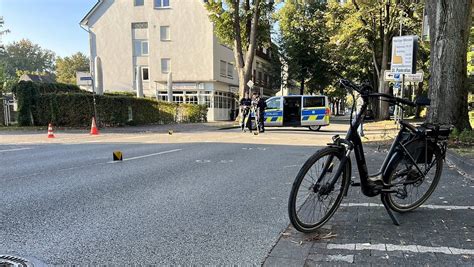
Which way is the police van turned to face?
to the viewer's left

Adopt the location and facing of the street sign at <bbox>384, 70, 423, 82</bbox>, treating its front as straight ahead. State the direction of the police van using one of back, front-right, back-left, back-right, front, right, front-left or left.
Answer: back-right

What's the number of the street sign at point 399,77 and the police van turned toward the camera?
1

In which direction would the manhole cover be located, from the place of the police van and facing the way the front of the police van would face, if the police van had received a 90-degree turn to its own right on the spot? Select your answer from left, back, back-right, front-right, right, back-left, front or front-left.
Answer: back

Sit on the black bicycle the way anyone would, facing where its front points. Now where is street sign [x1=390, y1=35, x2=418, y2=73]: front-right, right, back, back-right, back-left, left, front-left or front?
back-right

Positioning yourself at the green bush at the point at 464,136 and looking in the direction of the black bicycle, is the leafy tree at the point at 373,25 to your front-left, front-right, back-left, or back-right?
back-right

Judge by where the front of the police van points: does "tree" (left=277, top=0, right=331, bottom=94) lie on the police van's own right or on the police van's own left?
on the police van's own right

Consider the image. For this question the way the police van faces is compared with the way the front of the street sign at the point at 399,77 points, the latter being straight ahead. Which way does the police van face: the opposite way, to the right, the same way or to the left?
to the right

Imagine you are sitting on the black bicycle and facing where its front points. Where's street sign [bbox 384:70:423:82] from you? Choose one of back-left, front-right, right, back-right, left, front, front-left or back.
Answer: back-right

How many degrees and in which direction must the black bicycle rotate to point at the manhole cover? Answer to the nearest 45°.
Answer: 0° — it already faces it

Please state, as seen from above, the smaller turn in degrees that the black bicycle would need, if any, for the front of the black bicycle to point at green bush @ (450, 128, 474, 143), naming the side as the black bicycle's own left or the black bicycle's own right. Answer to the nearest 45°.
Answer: approximately 135° to the black bicycle's own right

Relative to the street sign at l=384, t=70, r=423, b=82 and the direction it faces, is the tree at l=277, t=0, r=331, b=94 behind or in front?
behind
